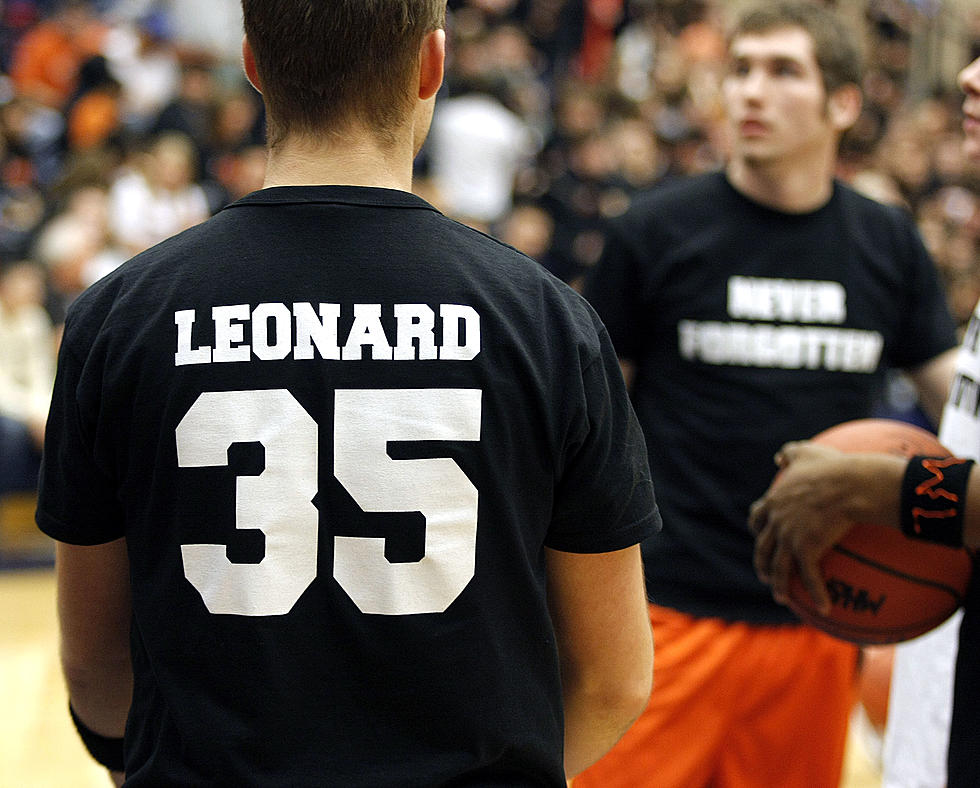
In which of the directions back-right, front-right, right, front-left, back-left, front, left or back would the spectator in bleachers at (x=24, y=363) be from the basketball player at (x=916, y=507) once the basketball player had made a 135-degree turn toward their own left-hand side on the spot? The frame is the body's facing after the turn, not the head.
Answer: back

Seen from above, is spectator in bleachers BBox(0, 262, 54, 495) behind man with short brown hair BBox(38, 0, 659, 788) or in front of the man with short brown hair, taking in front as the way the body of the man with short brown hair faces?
in front

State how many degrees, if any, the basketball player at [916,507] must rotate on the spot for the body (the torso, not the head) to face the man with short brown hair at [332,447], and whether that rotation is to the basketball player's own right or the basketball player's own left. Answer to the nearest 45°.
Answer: approximately 45° to the basketball player's own left

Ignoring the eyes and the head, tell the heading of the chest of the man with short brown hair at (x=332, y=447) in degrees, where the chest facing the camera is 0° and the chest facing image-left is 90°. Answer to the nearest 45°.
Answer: approximately 180°

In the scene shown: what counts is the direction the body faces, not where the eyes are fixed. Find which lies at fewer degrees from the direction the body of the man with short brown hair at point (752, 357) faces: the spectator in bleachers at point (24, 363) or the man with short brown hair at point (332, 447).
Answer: the man with short brown hair

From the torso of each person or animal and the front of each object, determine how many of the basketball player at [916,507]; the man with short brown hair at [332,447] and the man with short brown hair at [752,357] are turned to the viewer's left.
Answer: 1

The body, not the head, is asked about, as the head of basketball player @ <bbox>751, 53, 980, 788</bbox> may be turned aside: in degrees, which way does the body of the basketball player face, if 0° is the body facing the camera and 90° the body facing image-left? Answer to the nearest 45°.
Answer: approximately 90°

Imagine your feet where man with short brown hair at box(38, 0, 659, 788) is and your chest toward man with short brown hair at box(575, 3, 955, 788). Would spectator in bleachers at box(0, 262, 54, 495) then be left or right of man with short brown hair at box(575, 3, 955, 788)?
left

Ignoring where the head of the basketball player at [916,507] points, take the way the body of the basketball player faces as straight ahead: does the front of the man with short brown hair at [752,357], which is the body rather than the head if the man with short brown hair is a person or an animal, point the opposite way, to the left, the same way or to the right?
to the left

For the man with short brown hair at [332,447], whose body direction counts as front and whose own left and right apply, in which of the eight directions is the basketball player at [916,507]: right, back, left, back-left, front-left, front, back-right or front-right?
front-right

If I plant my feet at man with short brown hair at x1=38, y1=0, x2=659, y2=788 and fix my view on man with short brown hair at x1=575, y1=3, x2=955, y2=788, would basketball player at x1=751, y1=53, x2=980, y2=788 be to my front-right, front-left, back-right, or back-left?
front-right

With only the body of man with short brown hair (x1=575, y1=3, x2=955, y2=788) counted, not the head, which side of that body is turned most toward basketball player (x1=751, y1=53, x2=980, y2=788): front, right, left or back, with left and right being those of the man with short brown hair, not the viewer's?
front

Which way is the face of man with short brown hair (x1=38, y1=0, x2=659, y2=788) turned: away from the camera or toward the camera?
away from the camera

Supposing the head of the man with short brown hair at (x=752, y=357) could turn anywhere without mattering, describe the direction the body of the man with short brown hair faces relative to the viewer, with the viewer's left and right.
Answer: facing the viewer

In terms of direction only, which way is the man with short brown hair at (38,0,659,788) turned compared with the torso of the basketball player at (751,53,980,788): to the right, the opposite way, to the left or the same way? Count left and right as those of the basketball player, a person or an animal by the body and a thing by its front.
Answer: to the right

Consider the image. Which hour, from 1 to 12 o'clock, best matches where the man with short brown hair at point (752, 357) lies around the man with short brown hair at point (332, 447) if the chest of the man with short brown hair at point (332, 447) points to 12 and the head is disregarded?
the man with short brown hair at point (752, 357) is roughly at 1 o'clock from the man with short brown hair at point (332, 447).

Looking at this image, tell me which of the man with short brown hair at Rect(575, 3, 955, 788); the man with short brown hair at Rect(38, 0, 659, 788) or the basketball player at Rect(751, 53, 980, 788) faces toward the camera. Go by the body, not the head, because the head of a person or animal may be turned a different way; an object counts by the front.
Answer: the man with short brown hair at Rect(575, 3, 955, 788)

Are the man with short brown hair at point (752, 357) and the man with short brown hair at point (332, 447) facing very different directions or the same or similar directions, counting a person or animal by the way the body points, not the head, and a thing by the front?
very different directions
